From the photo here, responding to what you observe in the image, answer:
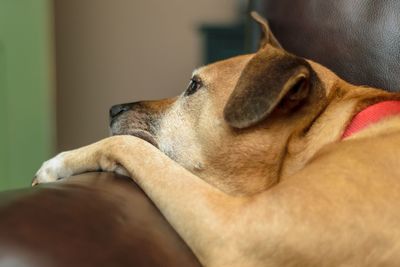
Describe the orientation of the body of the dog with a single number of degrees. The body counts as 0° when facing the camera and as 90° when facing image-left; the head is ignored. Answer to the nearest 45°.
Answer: approximately 90°
